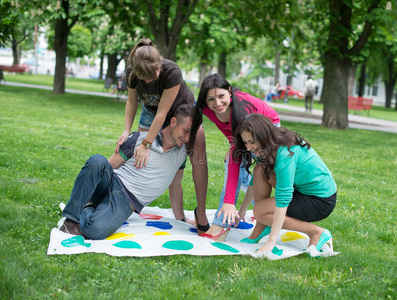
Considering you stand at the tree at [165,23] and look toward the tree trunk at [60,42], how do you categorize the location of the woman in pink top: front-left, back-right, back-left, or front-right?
back-left

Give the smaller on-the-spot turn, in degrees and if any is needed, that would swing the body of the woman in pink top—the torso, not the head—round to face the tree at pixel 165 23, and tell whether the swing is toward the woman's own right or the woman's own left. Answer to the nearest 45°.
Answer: approximately 135° to the woman's own right

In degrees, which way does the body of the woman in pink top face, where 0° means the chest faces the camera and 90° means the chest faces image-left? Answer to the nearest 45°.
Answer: approximately 45°

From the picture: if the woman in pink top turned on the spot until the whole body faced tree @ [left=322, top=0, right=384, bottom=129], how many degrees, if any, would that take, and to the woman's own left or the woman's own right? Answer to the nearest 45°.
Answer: approximately 135° to the woman's own right

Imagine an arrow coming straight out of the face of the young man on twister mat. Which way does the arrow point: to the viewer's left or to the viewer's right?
to the viewer's right

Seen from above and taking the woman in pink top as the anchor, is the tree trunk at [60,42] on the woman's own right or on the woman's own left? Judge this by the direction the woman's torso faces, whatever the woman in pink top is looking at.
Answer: on the woman's own right

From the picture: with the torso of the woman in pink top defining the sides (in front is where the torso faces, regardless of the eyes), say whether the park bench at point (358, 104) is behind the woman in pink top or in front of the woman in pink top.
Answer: behind
